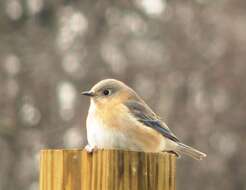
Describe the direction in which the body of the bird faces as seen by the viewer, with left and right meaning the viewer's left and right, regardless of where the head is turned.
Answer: facing to the left of the viewer
